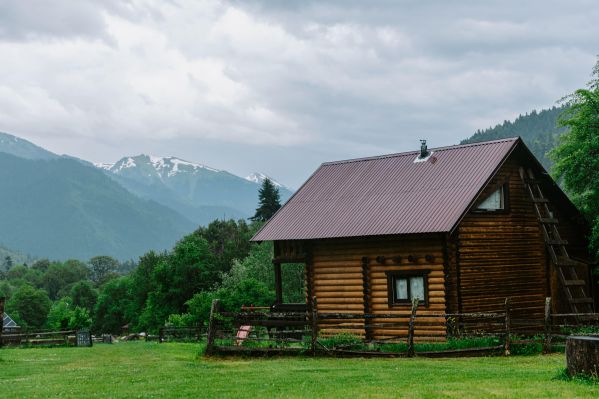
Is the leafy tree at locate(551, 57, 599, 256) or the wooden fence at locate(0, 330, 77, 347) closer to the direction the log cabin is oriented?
the wooden fence

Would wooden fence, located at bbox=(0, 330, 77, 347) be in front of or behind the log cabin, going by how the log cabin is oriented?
in front

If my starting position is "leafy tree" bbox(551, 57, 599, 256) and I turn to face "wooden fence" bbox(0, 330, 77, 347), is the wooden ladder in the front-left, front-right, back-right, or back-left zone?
front-left
